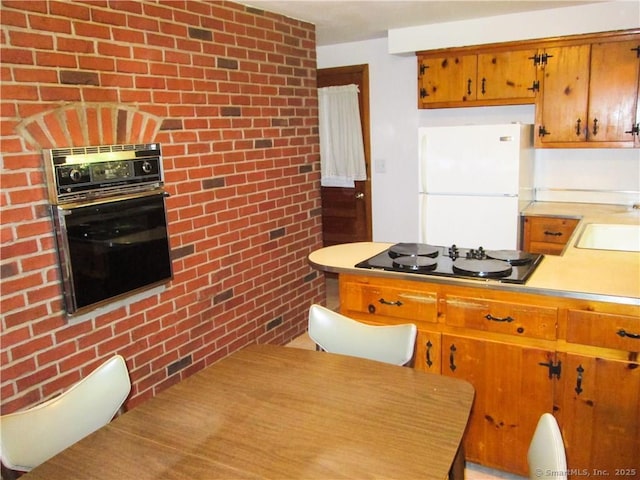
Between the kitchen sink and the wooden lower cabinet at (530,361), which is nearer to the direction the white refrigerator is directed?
the wooden lower cabinet

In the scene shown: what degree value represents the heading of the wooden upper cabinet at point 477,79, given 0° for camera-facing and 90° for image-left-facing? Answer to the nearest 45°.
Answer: approximately 0°

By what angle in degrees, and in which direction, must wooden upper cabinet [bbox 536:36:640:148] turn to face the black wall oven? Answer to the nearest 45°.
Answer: approximately 45° to its right

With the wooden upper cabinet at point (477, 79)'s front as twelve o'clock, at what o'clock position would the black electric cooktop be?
The black electric cooktop is roughly at 12 o'clock from the wooden upper cabinet.

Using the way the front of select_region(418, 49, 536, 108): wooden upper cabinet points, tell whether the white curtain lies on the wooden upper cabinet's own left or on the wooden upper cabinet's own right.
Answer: on the wooden upper cabinet's own right

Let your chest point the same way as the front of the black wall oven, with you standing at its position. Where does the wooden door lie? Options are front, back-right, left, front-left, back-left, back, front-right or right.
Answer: left

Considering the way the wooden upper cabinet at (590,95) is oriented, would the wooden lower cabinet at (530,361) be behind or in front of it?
in front

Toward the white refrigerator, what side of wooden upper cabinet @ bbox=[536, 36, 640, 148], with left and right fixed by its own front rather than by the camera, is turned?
right

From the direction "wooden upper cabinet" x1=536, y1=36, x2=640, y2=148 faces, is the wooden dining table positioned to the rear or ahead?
ahead
